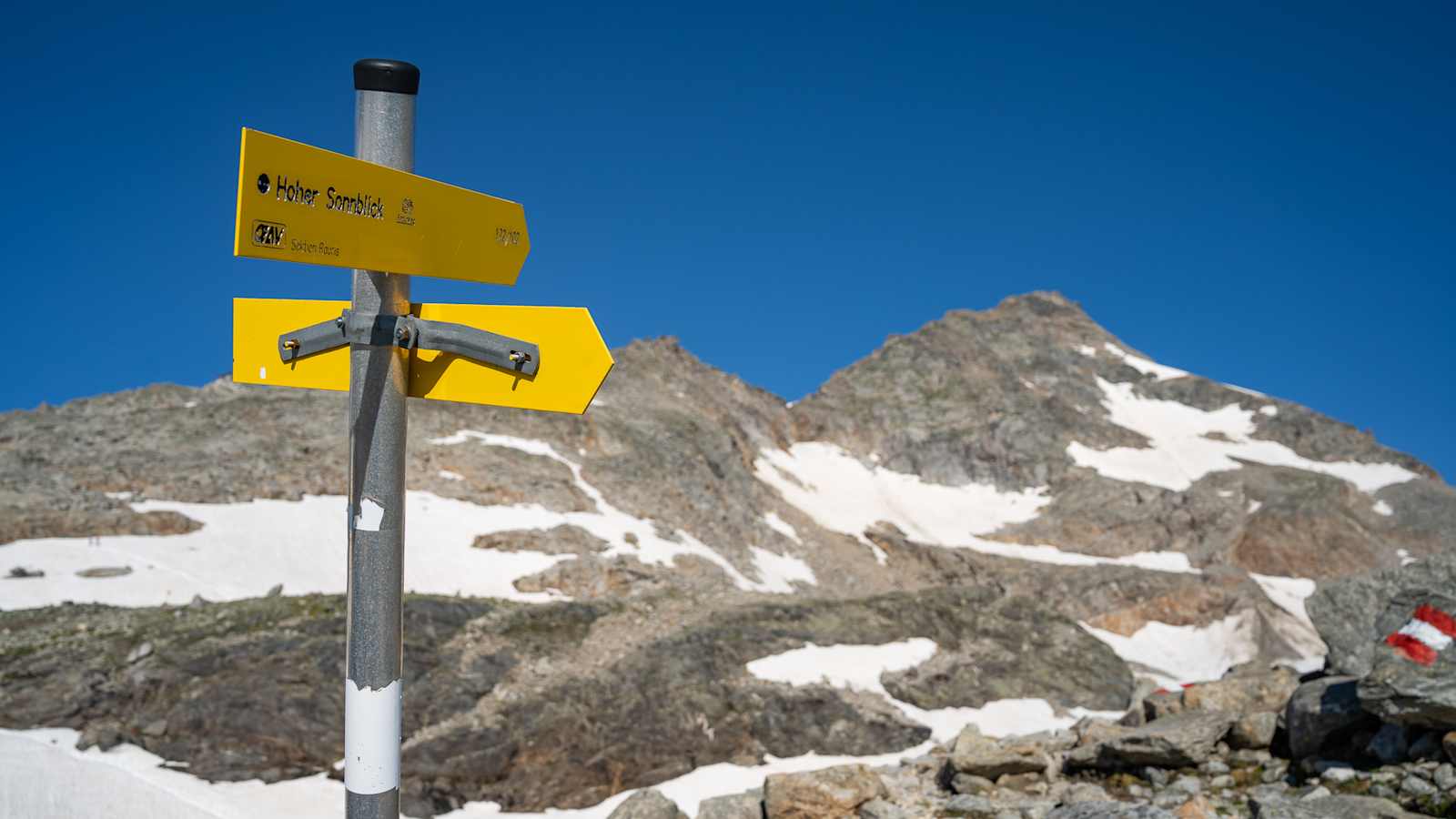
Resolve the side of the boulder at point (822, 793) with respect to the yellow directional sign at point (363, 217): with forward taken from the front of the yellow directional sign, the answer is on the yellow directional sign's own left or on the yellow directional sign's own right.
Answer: on the yellow directional sign's own left

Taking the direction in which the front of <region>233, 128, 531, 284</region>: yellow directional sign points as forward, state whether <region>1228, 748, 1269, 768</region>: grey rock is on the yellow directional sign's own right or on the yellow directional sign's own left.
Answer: on the yellow directional sign's own left

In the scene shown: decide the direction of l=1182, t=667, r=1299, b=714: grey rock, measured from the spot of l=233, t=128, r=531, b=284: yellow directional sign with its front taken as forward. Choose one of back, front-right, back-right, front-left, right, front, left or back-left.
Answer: left

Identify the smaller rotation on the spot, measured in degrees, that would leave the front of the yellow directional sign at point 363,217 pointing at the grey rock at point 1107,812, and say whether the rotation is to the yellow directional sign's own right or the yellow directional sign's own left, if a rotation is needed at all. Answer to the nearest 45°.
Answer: approximately 90° to the yellow directional sign's own left

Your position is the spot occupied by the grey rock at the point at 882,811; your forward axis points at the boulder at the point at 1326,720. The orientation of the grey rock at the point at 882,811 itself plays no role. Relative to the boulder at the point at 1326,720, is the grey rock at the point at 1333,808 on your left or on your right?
right

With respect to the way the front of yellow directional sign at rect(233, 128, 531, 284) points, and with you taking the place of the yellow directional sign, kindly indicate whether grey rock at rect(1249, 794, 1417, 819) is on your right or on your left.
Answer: on your left

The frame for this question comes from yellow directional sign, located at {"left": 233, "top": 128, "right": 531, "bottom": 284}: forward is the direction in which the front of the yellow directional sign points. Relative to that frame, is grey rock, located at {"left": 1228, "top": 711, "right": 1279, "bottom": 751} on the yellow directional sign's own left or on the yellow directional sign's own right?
on the yellow directional sign's own left

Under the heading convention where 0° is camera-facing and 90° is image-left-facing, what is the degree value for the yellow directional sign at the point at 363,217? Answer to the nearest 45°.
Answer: approximately 315°

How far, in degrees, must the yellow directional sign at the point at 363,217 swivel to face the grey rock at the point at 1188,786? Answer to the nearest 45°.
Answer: approximately 90° to its left

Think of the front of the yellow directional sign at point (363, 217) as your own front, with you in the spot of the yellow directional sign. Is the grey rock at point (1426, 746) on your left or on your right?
on your left

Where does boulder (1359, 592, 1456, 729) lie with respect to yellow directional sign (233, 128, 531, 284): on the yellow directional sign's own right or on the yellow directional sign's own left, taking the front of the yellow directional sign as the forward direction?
on the yellow directional sign's own left

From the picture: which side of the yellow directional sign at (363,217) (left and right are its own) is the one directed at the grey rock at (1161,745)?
left
